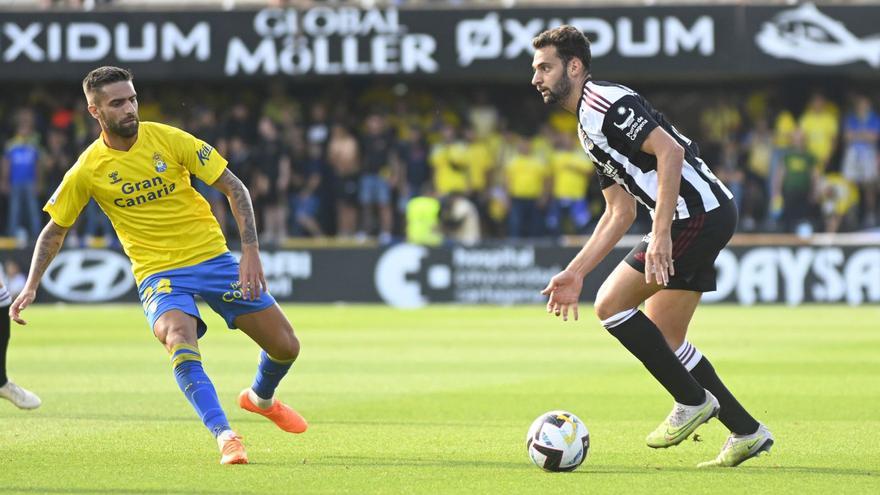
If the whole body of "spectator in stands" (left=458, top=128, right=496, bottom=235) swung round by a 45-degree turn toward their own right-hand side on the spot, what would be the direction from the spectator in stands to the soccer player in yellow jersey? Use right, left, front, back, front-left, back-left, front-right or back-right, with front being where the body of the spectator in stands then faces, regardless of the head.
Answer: front-left

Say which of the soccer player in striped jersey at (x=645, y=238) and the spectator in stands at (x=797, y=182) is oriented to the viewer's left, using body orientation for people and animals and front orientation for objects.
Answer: the soccer player in striped jersey

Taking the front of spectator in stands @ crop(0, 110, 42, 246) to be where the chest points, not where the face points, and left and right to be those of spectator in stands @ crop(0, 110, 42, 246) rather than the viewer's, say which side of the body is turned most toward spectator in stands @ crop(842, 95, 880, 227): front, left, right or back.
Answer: left

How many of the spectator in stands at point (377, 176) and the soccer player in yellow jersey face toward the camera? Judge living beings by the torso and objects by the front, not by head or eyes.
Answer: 2

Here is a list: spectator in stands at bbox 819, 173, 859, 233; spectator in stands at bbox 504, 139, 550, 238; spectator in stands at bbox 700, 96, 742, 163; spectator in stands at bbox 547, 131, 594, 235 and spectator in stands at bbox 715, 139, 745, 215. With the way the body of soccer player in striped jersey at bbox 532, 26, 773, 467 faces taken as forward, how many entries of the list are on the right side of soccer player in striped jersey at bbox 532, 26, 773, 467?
5

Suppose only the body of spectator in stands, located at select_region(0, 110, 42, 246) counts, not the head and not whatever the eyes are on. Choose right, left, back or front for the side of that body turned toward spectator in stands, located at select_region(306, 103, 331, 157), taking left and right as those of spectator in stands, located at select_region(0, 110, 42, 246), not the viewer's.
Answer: left

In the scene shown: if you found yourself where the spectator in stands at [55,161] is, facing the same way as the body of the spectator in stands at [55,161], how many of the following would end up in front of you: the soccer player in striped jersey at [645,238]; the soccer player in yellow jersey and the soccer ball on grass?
3

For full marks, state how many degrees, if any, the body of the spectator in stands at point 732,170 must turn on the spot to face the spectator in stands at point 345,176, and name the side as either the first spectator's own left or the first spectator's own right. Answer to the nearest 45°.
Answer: approximately 90° to the first spectator's own right

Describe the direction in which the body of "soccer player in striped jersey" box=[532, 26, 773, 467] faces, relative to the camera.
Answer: to the viewer's left
